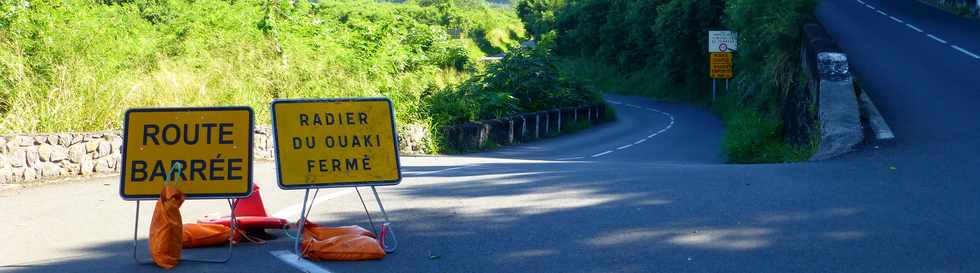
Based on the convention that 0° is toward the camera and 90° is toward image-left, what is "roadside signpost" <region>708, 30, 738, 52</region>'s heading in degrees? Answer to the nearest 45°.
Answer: approximately 0°

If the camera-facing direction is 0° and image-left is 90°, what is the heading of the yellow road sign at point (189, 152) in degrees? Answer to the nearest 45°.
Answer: approximately 0°

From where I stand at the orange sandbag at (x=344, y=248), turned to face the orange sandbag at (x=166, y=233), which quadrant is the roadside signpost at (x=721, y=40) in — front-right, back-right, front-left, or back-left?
back-right

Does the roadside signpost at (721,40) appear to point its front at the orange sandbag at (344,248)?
yes

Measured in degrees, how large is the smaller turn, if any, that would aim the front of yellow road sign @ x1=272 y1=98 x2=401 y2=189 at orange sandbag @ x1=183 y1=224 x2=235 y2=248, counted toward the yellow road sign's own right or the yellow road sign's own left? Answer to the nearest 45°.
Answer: approximately 90° to the yellow road sign's own right
